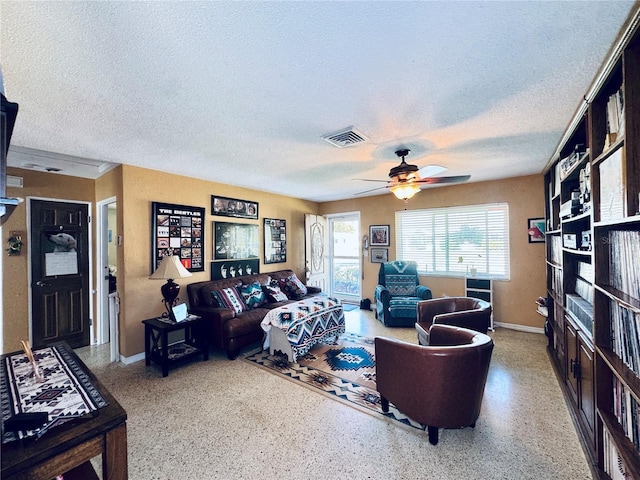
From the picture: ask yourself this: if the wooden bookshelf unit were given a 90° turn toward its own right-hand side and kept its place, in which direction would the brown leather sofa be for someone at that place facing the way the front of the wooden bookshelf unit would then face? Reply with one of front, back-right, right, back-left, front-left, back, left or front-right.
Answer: left

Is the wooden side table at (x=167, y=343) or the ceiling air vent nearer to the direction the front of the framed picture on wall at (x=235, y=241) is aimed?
the ceiling air vent

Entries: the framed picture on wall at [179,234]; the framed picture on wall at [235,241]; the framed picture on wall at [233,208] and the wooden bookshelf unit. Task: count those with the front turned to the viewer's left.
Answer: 1

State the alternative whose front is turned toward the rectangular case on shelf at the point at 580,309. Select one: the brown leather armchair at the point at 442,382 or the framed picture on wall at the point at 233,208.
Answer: the framed picture on wall

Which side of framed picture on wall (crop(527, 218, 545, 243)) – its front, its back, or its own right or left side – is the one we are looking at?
front

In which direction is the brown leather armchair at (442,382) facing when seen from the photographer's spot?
facing away from the viewer and to the left of the viewer

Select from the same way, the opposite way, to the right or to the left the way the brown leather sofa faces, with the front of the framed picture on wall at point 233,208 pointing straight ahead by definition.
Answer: the same way

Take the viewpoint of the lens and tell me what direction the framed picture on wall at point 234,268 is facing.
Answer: facing the viewer and to the right of the viewer

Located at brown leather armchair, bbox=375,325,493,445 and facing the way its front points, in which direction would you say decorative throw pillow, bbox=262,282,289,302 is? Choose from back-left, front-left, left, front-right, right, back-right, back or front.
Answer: front

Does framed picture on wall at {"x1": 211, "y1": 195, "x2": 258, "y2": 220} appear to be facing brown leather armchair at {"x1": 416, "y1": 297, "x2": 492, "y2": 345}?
yes

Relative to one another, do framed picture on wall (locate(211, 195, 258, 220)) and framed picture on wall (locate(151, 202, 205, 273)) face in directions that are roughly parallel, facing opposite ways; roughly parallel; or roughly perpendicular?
roughly parallel

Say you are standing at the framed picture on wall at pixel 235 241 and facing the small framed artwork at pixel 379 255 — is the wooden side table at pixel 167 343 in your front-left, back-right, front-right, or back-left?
back-right

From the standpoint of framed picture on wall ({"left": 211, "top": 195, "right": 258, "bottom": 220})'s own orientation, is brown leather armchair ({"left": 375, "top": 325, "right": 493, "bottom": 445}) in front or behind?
in front

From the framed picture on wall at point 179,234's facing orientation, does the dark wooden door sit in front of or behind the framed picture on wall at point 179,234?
behind

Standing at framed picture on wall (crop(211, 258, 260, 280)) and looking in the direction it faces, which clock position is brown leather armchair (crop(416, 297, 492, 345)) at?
The brown leather armchair is roughly at 12 o'clock from the framed picture on wall.

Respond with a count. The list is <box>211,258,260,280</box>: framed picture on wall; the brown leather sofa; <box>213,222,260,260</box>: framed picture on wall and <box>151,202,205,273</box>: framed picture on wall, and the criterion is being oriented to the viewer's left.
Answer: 0

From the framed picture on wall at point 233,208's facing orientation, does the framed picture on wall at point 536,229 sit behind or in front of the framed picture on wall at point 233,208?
in front
